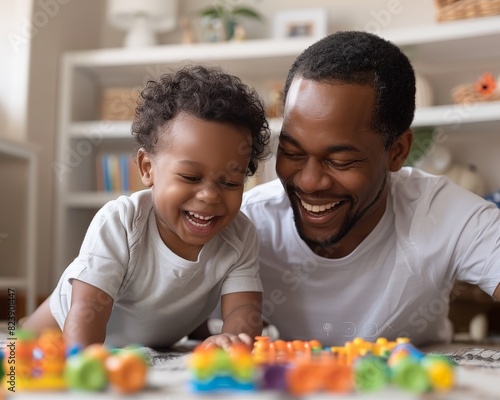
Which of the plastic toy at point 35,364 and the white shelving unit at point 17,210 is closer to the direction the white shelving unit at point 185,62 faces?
the plastic toy

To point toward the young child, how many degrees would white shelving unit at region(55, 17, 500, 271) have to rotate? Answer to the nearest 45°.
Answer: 0° — it already faces them

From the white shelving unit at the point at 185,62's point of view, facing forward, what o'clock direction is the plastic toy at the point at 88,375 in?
The plastic toy is roughly at 12 o'clock from the white shelving unit.

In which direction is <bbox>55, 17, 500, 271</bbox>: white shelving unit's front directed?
toward the camera

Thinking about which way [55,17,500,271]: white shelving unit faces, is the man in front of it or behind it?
in front

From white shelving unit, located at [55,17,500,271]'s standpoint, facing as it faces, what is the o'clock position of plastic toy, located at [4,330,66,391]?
The plastic toy is roughly at 12 o'clock from the white shelving unit.

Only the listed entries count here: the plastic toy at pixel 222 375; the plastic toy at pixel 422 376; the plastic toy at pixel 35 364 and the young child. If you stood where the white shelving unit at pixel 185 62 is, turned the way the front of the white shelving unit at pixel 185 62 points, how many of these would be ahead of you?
4

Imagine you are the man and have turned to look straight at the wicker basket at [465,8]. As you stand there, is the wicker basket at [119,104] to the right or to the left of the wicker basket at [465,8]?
left

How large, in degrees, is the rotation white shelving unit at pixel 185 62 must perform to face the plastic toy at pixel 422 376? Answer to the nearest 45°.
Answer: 0° — it already faces it

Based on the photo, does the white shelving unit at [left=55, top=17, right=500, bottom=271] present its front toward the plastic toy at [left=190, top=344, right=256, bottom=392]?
yes
